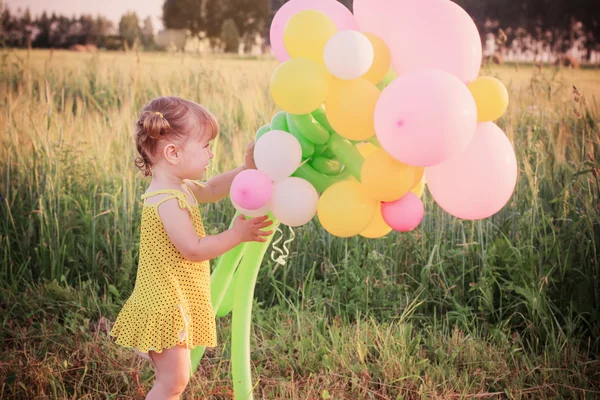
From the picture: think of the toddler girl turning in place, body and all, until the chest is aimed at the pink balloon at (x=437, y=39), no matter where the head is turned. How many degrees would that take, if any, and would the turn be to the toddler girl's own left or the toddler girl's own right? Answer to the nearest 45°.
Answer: approximately 45° to the toddler girl's own right

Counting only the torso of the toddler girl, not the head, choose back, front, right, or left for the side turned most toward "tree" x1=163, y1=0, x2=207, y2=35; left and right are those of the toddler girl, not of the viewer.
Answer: left

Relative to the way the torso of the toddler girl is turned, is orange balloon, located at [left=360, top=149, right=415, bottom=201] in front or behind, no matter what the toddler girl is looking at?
in front

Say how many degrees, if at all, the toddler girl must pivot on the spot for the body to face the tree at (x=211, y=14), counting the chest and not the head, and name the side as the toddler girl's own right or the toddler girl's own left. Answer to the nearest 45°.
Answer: approximately 90° to the toddler girl's own left

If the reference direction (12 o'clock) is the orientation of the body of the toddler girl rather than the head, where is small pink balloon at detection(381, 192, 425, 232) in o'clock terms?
The small pink balloon is roughly at 1 o'clock from the toddler girl.

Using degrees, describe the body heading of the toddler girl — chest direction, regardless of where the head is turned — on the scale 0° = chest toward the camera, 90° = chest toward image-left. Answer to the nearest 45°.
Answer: approximately 270°

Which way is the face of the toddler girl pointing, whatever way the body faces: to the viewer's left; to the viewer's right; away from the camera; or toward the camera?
to the viewer's right

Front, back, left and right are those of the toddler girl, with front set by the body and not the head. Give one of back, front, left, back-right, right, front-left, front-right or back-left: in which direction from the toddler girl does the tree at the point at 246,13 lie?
left
